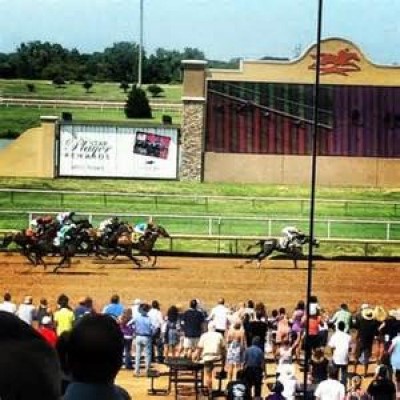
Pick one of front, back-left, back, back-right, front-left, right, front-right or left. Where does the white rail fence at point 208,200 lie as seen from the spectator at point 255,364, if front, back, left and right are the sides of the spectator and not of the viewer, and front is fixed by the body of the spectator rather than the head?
front

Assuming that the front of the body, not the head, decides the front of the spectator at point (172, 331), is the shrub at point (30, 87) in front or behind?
in front

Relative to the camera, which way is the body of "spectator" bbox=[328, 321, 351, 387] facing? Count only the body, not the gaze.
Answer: away from the camera

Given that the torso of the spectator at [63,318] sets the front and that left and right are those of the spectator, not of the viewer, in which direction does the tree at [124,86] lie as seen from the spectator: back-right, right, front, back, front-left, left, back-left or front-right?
front

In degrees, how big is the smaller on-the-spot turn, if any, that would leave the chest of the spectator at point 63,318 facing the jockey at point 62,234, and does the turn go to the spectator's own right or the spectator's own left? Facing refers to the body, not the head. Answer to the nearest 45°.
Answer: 0° — they already face them

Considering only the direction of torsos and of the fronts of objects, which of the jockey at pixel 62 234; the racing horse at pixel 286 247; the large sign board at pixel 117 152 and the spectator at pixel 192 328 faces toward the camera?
the large sign board

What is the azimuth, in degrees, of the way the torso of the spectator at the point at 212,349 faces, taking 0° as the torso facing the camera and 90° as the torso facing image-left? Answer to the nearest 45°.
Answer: approximately 180°

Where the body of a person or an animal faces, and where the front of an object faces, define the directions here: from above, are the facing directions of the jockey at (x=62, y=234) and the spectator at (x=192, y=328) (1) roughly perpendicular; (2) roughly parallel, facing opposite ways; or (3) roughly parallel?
roughly perpendicular

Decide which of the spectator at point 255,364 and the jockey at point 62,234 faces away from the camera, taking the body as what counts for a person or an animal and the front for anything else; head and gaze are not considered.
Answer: the spectator

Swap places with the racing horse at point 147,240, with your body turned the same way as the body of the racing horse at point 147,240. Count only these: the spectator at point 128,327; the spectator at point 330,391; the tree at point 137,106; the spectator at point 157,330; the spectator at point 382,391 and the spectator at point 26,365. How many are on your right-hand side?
5

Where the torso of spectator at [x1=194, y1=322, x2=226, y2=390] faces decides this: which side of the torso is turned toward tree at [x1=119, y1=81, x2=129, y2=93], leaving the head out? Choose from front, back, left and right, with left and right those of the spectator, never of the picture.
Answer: front

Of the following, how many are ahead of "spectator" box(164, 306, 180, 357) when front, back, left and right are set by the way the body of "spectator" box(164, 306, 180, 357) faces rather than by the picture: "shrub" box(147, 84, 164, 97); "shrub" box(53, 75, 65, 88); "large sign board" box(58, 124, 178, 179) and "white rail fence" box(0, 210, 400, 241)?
4

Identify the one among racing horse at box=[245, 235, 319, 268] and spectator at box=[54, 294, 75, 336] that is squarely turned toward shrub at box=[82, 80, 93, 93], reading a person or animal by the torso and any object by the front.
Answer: the spectator

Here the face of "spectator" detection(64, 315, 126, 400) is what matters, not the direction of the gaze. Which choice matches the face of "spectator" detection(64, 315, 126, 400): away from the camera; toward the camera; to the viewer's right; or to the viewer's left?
away from the camera

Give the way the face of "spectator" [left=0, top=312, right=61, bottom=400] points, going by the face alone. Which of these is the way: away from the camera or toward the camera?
away from the camera
